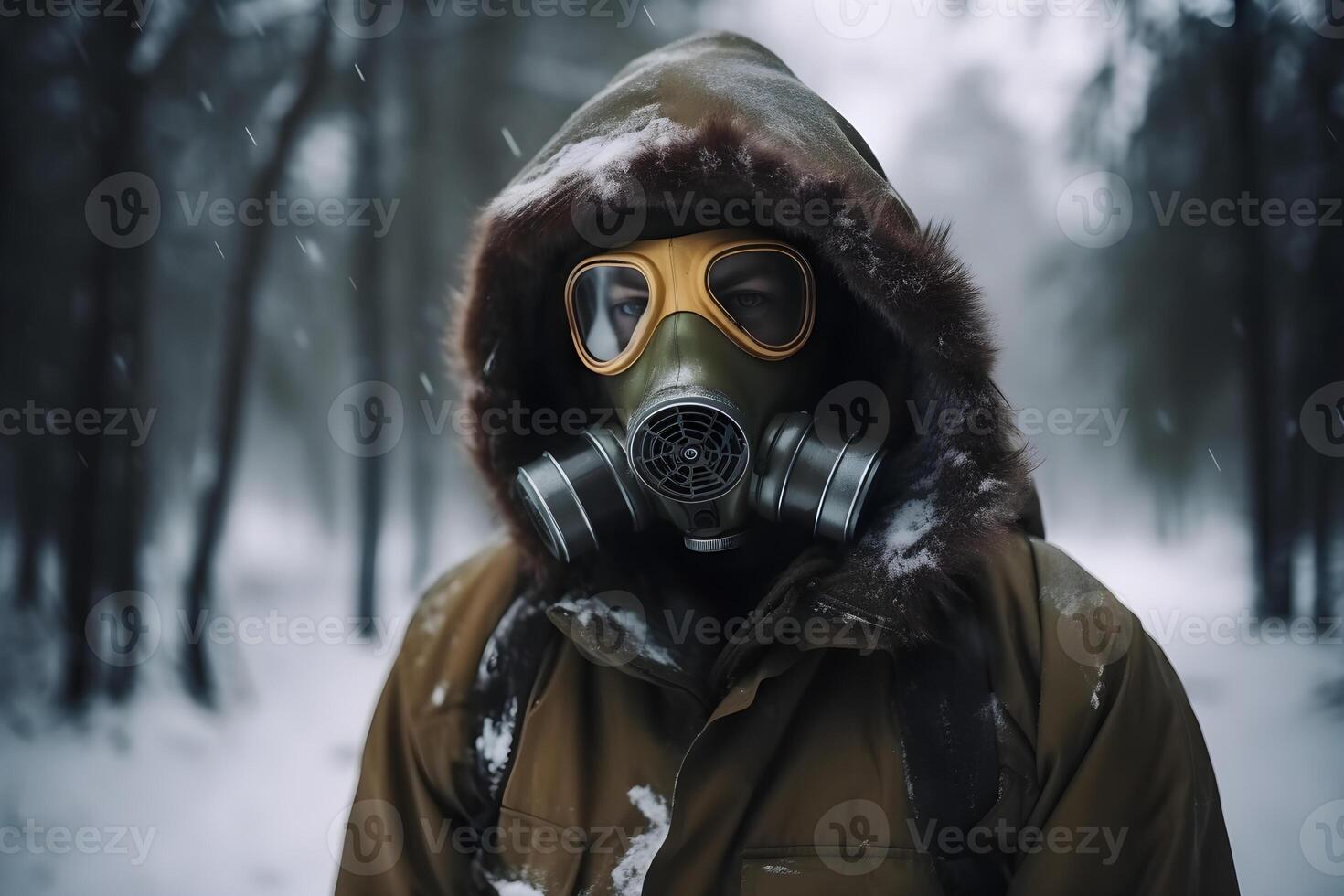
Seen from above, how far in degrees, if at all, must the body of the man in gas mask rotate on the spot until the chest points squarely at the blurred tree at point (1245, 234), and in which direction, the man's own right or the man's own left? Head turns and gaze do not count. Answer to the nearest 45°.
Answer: approximately 135° to the man's own left

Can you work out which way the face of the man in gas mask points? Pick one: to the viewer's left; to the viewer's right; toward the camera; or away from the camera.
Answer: toward the camera

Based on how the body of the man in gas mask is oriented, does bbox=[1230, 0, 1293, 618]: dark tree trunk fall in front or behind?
behind

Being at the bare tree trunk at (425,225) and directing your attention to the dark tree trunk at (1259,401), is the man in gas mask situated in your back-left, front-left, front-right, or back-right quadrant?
front-right

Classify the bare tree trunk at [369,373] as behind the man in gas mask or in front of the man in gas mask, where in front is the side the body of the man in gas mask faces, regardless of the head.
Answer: behind

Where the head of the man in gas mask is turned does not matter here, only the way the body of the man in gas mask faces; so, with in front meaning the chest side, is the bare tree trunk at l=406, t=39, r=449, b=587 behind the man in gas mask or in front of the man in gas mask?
behind

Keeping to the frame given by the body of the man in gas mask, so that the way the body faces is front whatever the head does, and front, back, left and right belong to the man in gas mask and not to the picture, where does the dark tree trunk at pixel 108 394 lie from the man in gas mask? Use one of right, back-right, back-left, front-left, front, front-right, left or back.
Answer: back-right

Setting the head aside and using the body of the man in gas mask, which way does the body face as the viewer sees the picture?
toward the camera
